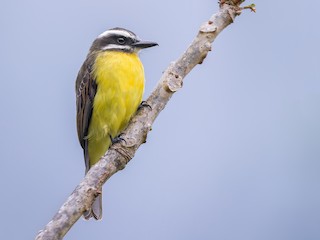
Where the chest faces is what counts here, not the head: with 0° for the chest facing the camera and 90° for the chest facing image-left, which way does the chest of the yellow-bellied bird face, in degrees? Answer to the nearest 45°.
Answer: approximately 315°
